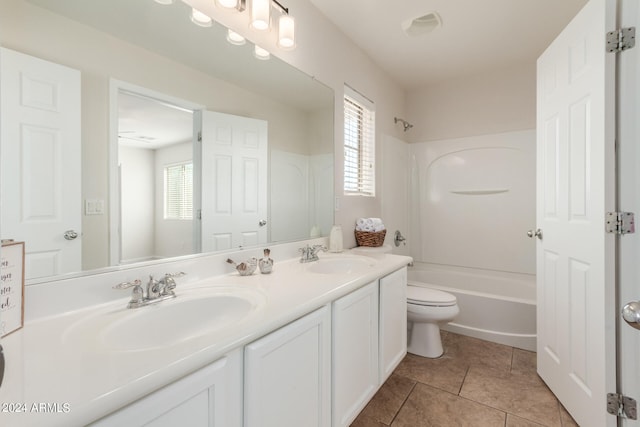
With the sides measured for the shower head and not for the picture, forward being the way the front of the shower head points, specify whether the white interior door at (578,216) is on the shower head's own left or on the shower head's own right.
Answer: on the shower head's own right

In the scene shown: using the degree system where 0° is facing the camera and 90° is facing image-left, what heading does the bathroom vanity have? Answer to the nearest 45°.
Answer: approximately 315°

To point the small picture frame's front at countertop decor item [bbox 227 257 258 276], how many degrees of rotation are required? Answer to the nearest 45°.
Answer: approximately 45° to its left

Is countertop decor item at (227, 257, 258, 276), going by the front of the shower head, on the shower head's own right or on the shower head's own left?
on the shower head's own right

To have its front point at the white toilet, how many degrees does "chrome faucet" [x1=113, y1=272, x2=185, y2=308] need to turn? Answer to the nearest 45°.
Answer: approximately 45° to its left

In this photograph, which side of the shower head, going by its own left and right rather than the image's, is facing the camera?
right
